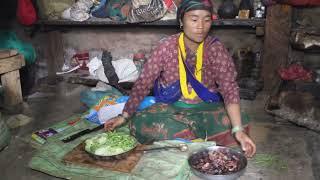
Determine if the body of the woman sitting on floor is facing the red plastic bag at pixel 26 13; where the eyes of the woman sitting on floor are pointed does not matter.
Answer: no

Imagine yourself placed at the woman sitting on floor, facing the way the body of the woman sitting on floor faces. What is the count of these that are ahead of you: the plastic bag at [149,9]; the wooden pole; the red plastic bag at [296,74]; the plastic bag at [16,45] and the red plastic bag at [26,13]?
0

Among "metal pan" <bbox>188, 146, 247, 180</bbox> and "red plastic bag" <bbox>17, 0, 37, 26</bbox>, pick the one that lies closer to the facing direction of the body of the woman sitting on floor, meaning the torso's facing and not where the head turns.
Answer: the metal pan

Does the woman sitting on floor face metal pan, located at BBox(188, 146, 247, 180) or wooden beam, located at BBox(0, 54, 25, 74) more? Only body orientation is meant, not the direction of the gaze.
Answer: the metal pan

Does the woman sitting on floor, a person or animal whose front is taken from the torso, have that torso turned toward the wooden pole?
no

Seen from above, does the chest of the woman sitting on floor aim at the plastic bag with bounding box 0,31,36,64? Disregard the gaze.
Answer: no

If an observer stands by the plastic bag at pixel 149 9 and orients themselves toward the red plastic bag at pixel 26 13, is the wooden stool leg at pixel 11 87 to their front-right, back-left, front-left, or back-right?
front-left

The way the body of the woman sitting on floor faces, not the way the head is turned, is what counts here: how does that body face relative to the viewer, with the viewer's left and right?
facing the viewer

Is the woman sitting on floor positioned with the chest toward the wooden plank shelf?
no

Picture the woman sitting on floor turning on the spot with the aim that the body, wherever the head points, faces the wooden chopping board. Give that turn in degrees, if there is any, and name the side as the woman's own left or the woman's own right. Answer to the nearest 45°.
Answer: approximately 45° to the woman's own right

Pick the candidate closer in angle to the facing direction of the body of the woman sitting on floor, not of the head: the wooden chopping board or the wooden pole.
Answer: the wooden chopping board

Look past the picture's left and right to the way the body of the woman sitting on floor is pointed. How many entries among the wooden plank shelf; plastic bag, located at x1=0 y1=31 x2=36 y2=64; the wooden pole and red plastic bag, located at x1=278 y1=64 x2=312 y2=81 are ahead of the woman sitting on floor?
0

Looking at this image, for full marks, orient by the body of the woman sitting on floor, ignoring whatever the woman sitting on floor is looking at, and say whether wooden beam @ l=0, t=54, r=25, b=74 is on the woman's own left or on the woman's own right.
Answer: on the woman's own right
